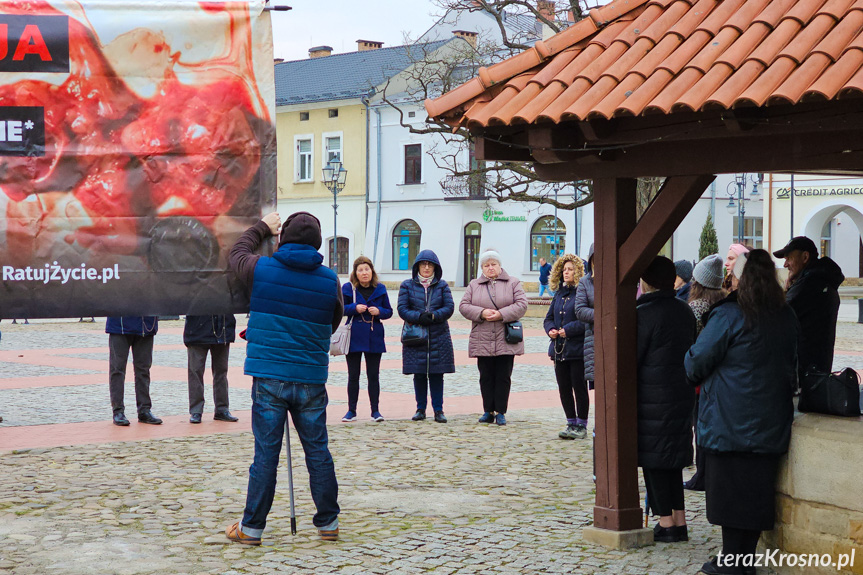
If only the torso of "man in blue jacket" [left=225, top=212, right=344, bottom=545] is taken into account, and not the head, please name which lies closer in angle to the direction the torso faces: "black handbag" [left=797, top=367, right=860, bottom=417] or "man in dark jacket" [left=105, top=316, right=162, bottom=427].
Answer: the man in dark jacket

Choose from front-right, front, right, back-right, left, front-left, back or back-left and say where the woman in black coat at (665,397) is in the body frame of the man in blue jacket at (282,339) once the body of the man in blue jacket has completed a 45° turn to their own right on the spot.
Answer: front-right

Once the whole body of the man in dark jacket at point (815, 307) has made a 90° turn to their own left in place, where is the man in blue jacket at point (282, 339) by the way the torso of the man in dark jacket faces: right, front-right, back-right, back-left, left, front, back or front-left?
front-right

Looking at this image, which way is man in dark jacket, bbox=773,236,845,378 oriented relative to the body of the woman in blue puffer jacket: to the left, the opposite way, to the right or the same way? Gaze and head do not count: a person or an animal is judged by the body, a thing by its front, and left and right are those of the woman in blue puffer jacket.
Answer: to the right

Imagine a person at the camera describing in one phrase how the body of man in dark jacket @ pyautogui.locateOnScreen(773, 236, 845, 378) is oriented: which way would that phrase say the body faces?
to the viewer's left

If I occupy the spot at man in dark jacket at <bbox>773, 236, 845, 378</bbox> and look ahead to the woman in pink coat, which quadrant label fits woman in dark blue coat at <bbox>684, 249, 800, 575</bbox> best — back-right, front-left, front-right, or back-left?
back-left

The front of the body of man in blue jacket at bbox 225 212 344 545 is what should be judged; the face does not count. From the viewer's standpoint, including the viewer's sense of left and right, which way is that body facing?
facing away from the viewer

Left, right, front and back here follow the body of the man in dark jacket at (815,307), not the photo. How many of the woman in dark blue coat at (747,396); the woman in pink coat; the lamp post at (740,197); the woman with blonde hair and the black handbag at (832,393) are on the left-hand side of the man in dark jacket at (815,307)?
2

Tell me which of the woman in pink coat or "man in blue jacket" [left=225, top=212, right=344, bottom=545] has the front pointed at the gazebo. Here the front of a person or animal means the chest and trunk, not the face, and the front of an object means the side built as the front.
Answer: the woman in pink coat

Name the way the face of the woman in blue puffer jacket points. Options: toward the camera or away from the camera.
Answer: toward the camera

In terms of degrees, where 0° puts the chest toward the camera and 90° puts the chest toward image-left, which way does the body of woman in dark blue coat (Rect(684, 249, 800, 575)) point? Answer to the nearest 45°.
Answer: approximately 135°

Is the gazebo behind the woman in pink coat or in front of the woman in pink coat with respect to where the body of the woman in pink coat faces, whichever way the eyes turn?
in front

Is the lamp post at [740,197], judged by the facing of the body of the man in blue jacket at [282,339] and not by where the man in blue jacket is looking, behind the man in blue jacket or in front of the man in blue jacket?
in front

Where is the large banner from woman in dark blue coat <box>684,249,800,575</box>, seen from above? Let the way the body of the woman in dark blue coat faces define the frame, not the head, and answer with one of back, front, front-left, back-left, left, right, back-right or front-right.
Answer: front-left

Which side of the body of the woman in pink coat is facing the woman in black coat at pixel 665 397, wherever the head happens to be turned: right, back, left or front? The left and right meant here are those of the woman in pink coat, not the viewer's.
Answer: front

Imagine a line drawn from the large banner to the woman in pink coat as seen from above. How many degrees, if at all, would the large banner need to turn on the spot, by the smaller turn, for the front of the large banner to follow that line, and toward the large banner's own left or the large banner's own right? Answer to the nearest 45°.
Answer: approximately 135° to the large banner's own left

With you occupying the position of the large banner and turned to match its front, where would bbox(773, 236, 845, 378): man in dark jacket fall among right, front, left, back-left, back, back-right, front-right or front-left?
left

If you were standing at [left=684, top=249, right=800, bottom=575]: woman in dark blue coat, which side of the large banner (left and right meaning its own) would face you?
left

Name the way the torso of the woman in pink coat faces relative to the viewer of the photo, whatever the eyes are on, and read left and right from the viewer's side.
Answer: facing the viewer
